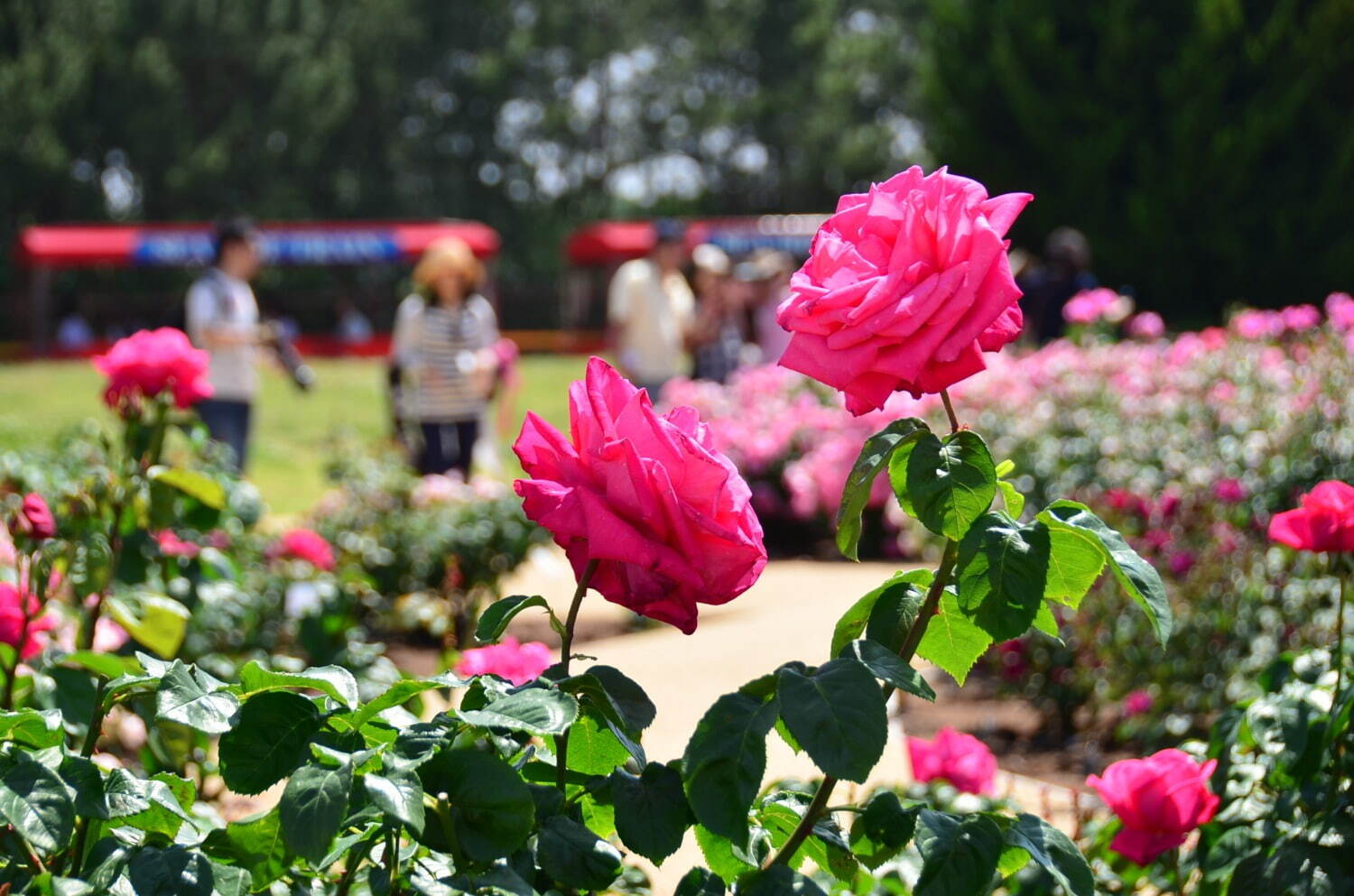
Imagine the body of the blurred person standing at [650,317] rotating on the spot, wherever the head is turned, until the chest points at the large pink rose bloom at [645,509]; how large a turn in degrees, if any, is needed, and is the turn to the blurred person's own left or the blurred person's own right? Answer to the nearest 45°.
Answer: approximately 45° to the blurred person's own right

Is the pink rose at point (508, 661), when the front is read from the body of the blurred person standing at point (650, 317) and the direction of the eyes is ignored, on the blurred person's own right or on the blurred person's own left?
on the blurred person's own right

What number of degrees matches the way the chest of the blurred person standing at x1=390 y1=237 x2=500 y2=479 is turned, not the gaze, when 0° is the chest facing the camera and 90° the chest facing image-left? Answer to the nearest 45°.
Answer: approximately 0°

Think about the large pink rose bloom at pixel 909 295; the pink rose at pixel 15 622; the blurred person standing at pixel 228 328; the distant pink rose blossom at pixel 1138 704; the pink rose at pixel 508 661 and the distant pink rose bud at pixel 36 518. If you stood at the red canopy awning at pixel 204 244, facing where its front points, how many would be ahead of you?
6

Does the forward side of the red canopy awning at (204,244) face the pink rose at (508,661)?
yes

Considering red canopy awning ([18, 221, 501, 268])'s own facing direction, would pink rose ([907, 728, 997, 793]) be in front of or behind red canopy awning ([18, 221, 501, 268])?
in front

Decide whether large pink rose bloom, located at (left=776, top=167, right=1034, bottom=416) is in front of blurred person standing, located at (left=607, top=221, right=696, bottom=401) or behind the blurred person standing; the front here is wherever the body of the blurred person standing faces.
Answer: in front

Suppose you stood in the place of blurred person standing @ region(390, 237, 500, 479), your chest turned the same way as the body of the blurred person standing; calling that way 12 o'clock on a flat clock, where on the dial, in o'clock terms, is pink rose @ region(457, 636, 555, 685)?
The pink rose is roughly at 12 o'clock from the blurred person standing.

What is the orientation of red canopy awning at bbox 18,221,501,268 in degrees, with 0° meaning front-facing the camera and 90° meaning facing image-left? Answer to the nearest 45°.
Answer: approximately 0°

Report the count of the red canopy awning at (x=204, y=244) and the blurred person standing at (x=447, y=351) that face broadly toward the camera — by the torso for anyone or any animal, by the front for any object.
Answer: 2

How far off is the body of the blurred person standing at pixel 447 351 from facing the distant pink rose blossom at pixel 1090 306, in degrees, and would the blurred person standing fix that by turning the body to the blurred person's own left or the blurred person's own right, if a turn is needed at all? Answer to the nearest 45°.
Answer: approximately 90° to the blurred person's own left

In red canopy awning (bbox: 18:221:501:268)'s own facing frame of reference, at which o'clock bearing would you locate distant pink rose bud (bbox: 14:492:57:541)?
The distant pink rose bud is roughly at 12 o'clock from the red canopy awning.

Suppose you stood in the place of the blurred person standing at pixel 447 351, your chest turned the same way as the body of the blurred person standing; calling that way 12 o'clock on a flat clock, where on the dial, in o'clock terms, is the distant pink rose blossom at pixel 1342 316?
The distant pink rose blossom is roughly at 10 o'clock from the blurred person standing.
